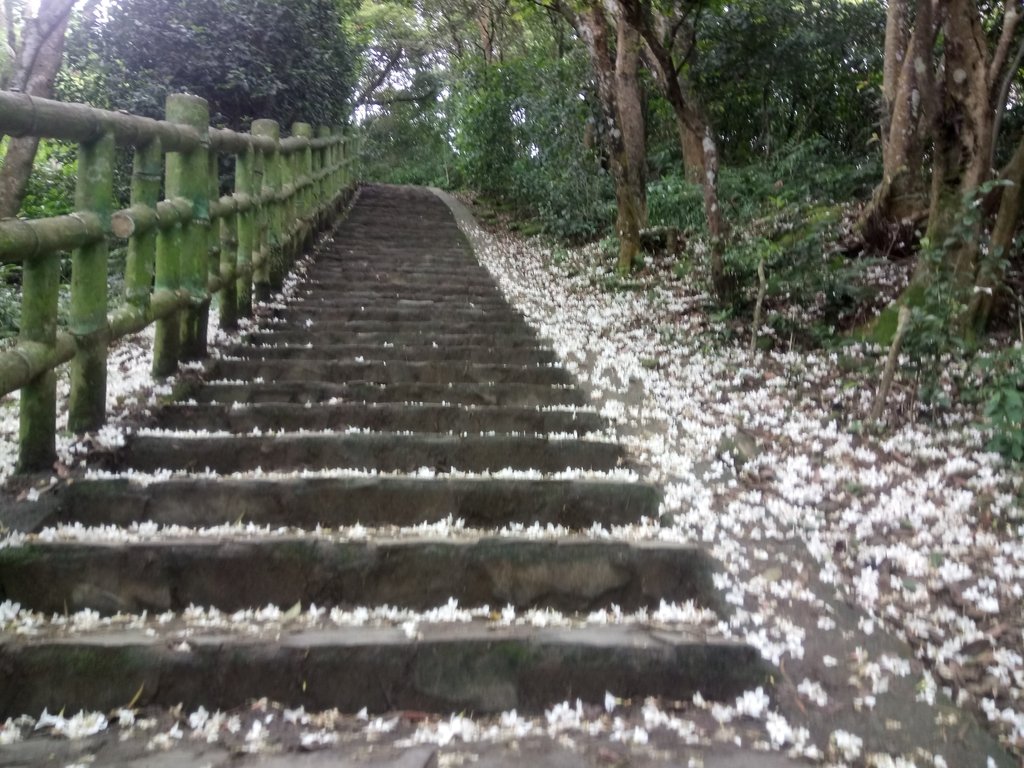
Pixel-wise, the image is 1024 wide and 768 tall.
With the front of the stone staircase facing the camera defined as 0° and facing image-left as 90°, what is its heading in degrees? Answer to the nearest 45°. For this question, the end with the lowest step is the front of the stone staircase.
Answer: approximately 0°

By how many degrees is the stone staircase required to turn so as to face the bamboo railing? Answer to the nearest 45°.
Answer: approximately 135° to its right

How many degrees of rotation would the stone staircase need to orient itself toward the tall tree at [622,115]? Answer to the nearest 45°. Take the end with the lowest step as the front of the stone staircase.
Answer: approximately 180°

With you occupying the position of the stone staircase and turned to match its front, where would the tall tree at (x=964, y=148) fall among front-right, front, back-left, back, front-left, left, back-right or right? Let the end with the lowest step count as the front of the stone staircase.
back-left
